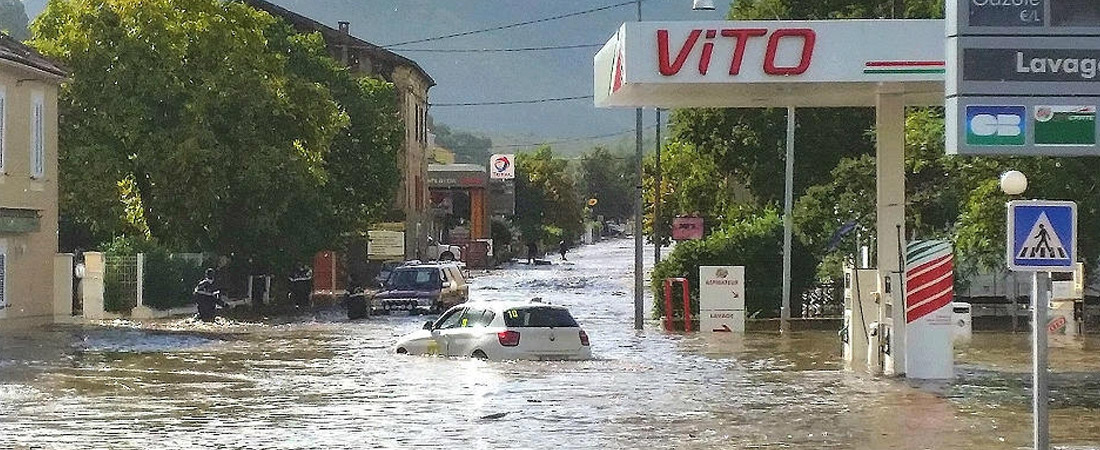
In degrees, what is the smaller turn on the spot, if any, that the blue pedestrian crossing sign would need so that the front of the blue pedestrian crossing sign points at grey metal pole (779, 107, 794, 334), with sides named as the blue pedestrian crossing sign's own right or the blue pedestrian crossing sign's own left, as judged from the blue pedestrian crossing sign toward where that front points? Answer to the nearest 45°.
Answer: approximately 180°

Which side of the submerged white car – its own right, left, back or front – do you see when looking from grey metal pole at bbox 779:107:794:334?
right

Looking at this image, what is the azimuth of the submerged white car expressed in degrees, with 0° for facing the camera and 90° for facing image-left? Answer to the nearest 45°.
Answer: approximately 135°

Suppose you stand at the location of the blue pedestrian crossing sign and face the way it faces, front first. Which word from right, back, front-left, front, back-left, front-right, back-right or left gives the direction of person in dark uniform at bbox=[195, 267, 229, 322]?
back-right

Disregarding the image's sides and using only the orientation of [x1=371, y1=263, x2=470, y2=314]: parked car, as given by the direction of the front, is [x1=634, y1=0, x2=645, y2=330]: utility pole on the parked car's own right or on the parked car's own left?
on the parked car's own left

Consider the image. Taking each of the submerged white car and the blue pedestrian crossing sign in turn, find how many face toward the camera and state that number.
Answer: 1

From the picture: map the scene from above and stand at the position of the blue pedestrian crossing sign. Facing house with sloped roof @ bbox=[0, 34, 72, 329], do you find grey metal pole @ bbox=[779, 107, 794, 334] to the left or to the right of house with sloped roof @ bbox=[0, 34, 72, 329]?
right

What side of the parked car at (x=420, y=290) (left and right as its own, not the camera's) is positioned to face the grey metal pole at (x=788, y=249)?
left

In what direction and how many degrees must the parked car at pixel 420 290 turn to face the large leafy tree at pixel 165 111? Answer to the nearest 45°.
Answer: approximately 45° to its right
